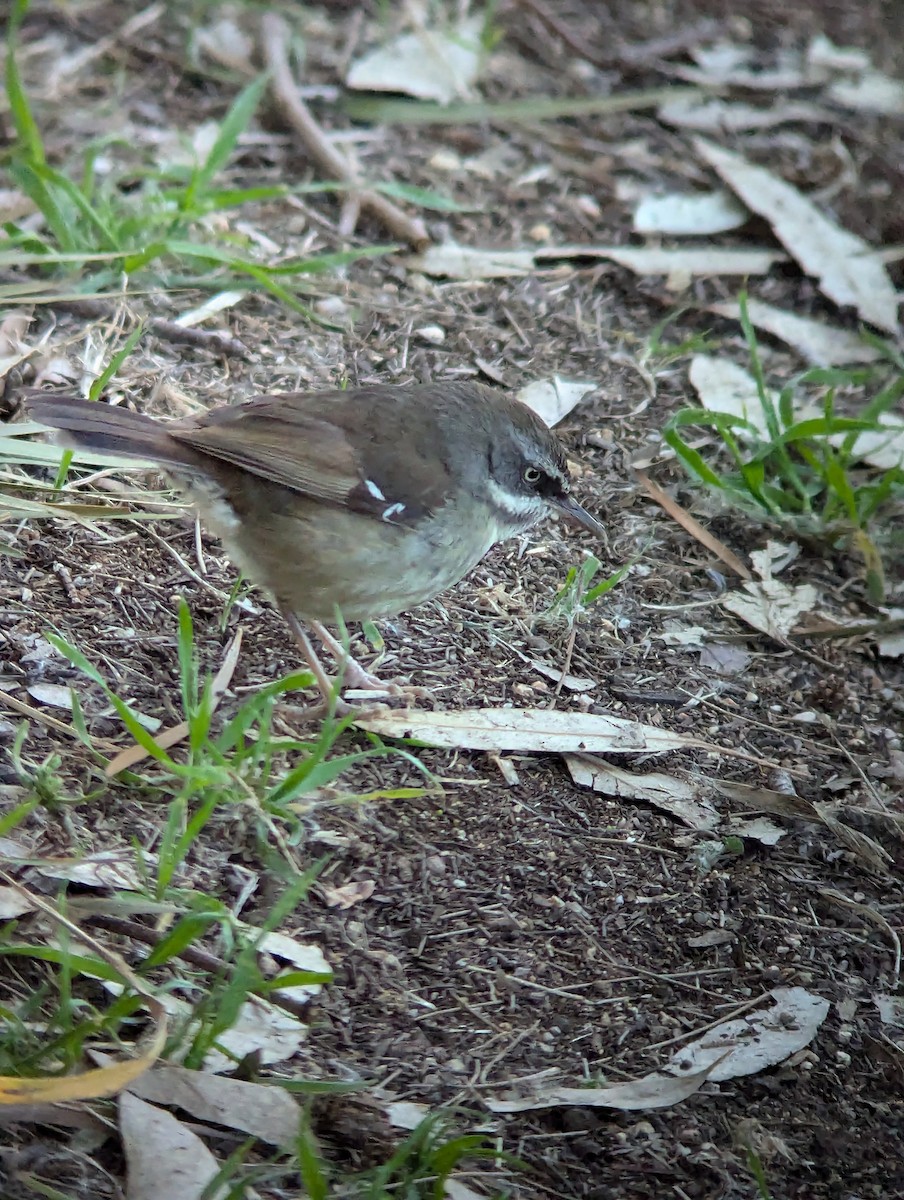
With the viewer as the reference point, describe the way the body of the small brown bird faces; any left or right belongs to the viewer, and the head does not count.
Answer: facing to the right of the viewer

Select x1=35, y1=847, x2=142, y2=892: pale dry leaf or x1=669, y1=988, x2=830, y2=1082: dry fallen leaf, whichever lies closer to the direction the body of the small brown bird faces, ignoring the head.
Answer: the dry fallen leaf

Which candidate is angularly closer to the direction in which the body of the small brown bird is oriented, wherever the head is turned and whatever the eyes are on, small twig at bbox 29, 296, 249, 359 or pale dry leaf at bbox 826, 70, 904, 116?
the pale dry leaf

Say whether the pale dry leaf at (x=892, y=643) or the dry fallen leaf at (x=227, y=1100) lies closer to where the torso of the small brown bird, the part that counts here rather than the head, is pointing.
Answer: the pale dry leaf

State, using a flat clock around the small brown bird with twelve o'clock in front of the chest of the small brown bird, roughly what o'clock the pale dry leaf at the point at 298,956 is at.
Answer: The pale dry leaf is roughly at 3 o'clock from the small brown bird.

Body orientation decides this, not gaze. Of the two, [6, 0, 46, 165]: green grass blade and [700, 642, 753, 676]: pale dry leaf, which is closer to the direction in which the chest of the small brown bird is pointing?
the pale dry leaf

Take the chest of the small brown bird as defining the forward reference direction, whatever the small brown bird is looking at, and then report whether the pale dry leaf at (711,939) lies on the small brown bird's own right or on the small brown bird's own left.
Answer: on the small brown bird's own right

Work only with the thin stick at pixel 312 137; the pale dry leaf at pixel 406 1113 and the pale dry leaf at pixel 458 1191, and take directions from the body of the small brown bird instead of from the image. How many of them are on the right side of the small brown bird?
2

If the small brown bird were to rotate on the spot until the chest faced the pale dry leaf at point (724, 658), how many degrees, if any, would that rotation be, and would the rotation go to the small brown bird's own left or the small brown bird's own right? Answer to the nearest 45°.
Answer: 0° — it already faces it

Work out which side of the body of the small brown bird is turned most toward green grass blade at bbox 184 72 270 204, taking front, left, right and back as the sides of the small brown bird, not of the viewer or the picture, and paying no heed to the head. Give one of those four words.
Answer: left
